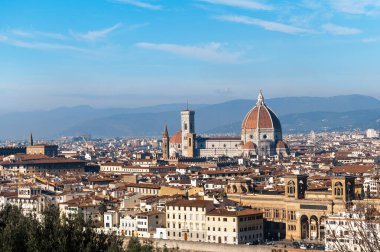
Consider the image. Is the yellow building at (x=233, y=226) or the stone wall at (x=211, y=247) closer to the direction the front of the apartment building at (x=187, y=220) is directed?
the stone wall

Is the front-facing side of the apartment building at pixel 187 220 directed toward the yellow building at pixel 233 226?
no

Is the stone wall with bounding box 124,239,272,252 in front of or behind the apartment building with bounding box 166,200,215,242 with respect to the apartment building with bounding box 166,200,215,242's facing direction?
in front

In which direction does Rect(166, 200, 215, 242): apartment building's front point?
toward the camera
